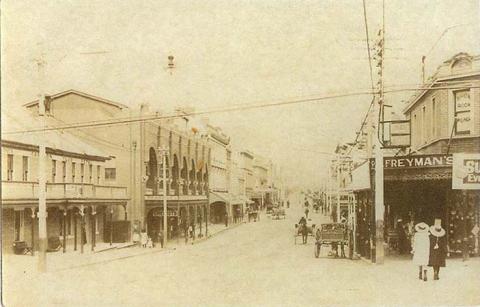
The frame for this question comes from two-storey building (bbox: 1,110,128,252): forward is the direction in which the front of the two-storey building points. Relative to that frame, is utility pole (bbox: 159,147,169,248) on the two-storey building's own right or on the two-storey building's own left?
on the two-storey building's own left

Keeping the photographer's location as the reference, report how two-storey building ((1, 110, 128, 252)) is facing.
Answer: facing the viewer and to the right of the viewer

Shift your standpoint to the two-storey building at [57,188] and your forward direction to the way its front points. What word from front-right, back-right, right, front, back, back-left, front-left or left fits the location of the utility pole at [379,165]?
front-left
